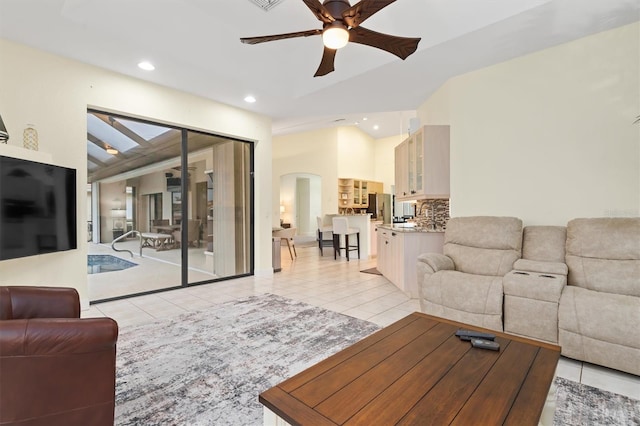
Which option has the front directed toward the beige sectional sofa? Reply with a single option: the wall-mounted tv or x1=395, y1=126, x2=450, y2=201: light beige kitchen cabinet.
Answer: the wall-mounted tv

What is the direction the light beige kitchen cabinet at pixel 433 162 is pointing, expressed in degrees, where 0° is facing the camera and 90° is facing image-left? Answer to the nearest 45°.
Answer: approximately 90°

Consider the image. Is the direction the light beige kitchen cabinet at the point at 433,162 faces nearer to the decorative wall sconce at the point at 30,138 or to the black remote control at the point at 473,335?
the decorative wall sconce

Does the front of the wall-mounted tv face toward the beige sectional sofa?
yes

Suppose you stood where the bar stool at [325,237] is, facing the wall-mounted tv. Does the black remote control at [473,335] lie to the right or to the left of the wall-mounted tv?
left

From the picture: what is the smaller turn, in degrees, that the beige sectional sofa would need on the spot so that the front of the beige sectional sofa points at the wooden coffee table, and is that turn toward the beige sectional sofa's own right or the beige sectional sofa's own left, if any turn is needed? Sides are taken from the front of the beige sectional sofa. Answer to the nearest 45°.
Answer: approximately 45° to the beige sectional sofa's own left

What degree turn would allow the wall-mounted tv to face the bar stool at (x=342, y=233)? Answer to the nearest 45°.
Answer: approximately 45° to its left

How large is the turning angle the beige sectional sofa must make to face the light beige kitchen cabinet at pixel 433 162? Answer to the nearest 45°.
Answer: approximately 90° to its right

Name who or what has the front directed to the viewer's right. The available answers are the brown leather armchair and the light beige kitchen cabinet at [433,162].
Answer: the brown leather armchair

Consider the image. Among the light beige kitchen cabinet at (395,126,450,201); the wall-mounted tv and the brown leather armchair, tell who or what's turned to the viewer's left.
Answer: the light beige kitchen cabinet

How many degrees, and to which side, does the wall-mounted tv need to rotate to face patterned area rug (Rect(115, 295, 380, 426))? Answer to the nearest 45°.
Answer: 0° — it already faces it

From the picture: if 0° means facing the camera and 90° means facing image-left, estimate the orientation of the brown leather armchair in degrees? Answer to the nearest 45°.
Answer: approximately 270°

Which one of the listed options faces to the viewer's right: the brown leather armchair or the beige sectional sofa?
the brown leather armchair
